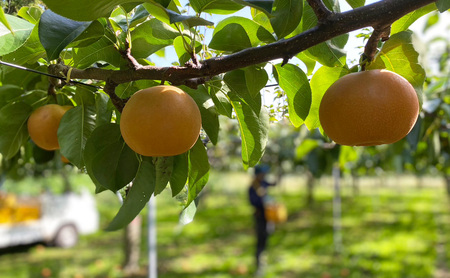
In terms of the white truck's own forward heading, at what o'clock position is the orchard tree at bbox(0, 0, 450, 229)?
The orchard tree is roughly at 3 o'clock from the white truck.

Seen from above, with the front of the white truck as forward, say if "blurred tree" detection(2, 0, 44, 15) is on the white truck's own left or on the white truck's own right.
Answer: on the white truck's own right

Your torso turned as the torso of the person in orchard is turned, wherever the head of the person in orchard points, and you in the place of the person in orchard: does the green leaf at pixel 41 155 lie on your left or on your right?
on your right

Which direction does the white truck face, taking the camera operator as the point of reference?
facing to the right of the viewer

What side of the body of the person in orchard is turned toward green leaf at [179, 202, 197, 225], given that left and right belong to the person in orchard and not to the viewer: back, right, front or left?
right

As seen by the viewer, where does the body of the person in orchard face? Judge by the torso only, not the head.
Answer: to the viewer's right
